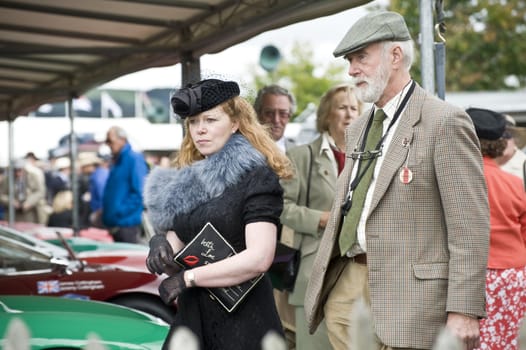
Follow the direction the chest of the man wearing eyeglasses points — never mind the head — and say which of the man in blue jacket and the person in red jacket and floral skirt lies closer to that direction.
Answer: the person in red jacket and floral skirt

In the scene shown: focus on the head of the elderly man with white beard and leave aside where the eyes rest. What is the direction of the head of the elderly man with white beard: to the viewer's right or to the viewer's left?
to the viewer's left

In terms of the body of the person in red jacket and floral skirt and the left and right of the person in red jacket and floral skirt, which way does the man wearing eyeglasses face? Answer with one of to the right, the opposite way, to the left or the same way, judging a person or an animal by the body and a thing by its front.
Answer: the opposite way

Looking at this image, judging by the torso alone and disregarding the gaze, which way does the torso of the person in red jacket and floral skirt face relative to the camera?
away from the camera

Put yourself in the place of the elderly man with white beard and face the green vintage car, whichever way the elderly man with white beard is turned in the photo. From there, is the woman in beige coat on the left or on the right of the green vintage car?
right

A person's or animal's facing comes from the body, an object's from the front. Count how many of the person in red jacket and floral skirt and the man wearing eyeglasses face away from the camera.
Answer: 1

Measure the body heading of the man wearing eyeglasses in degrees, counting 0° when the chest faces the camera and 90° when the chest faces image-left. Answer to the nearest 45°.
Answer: approximately 0°

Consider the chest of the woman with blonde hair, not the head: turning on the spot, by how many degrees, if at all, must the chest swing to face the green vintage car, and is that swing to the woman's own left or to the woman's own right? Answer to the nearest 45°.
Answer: approximately 90° to the woman's own right
